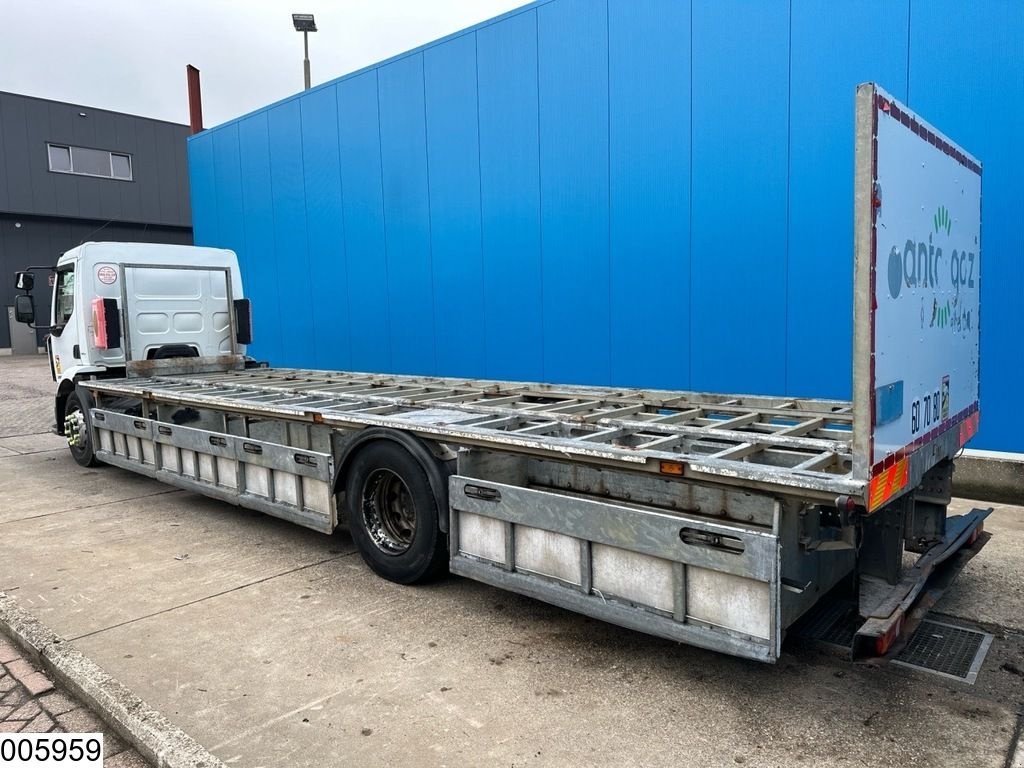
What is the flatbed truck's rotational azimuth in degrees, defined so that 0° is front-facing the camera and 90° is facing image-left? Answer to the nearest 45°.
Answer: approximately 135°

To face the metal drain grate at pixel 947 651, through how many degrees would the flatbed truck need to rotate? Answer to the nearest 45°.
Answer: approximately 135° to its right

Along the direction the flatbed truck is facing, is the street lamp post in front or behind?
in front

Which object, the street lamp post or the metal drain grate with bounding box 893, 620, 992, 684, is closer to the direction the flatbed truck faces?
the street lamp post
